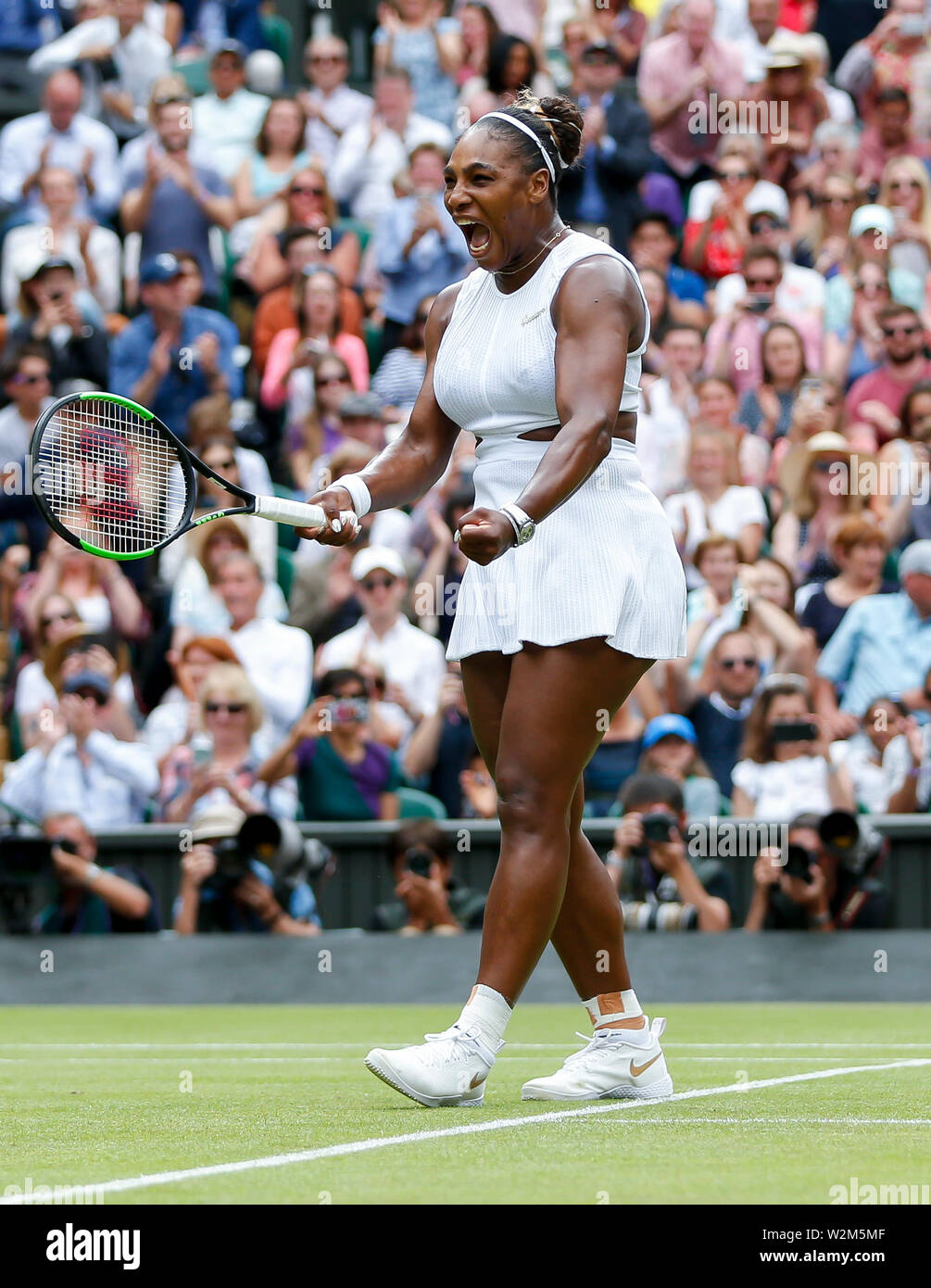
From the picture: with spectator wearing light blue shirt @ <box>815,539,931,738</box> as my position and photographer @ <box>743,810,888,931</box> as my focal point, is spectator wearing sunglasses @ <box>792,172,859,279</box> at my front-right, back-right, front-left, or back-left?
back-right

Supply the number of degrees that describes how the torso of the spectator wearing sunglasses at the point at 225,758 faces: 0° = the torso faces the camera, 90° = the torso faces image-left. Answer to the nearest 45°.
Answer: approximately 0°

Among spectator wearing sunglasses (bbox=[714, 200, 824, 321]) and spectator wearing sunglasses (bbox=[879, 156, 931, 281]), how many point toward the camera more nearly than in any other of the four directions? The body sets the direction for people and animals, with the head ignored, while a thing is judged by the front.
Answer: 2

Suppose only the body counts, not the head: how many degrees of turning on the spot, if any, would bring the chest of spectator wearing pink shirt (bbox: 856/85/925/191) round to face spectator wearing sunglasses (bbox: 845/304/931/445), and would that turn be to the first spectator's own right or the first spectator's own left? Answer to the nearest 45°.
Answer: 0° — they already face them

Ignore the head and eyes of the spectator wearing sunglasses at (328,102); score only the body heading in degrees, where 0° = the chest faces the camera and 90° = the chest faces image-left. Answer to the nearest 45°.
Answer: approximately 0°
